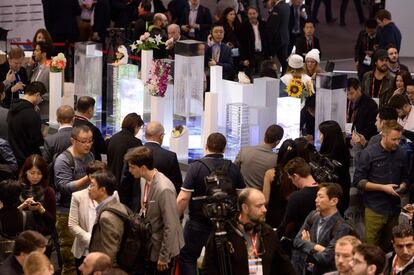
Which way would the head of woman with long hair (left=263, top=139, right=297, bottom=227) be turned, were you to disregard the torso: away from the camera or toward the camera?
away from the camera

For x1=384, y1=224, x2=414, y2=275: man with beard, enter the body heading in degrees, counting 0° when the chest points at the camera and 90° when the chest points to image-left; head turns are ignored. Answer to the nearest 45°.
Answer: approximately 0°

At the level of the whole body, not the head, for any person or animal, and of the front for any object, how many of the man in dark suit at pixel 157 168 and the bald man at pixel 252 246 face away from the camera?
1

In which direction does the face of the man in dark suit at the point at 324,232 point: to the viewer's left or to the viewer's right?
to the viewer's left

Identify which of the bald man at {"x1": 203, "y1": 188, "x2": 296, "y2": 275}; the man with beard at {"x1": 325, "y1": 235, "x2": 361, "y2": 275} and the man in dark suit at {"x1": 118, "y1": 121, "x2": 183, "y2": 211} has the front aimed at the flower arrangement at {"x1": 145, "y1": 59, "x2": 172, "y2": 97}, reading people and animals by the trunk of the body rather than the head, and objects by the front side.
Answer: the man in dark suit

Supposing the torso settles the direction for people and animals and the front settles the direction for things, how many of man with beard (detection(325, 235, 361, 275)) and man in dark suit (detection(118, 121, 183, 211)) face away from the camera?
1

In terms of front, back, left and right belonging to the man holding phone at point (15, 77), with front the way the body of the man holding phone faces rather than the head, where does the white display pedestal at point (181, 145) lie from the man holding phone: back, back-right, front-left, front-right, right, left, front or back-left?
front

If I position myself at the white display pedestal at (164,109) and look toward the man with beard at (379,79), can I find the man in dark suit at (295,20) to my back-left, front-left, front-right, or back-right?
front-left

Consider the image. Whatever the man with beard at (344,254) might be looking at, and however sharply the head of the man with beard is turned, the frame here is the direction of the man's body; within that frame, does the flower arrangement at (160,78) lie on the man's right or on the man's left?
on the man's right

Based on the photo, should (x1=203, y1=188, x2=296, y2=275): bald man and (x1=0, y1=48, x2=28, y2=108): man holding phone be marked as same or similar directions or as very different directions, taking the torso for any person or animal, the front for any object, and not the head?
same or similar directions

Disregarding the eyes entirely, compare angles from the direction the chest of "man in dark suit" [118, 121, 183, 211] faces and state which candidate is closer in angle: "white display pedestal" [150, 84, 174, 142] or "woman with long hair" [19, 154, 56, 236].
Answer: the white display pedestal

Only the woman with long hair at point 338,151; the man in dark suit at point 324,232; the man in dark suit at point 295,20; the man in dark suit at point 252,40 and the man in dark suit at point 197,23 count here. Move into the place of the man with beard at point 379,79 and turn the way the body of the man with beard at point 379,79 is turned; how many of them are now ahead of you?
2
